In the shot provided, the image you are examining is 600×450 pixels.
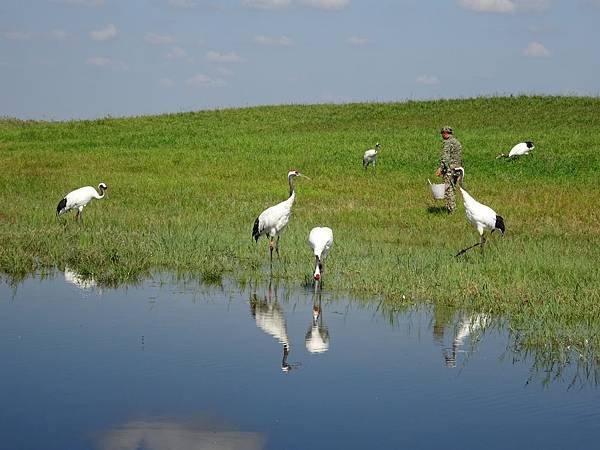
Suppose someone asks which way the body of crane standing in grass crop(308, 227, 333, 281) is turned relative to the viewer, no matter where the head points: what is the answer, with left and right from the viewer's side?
facing the viewer

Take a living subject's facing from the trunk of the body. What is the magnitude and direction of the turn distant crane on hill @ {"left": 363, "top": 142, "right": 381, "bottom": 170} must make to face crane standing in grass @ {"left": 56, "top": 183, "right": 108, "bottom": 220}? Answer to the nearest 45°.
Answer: approximately 135° to its right

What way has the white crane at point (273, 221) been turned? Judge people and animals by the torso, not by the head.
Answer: to the viewer's right

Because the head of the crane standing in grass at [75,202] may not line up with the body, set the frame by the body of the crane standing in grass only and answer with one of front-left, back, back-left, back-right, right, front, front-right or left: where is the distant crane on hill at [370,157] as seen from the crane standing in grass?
front-left

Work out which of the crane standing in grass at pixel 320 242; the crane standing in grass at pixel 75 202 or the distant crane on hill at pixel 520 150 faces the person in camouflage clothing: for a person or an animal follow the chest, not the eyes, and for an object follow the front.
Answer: the crane standing in grass at pixel 75 202

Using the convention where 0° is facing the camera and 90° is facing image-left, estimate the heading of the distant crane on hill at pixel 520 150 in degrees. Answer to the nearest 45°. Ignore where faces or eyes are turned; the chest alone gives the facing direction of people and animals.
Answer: approximately 90°

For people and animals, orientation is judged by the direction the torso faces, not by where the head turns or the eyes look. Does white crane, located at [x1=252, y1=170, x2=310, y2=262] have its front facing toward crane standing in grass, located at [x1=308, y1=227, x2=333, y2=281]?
no

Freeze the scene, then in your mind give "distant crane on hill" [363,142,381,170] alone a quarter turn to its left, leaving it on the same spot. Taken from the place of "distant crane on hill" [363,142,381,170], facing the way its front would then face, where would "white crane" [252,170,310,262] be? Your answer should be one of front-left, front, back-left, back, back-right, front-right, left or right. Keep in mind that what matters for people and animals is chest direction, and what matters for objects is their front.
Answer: back

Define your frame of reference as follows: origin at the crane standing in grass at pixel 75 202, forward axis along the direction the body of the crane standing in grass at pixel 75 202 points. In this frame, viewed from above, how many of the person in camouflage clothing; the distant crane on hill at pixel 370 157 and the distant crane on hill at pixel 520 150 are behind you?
0

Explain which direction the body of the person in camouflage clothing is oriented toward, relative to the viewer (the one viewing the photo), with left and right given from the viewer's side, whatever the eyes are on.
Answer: facing to the left of the viewer

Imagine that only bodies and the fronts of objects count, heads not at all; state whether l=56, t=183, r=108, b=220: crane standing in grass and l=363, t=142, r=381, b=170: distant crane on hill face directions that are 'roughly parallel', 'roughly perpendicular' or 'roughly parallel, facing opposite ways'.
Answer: roughly parallel

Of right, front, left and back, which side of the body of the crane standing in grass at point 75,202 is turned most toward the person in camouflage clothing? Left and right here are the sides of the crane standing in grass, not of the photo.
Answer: front

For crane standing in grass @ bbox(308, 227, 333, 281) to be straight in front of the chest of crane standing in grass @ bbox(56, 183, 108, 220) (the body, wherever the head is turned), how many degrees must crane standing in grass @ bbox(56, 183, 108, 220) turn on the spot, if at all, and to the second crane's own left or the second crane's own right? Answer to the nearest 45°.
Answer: approximately 45° to the second crane's own right

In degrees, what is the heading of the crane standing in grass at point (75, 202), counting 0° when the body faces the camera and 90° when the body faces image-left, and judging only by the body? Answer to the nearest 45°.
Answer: approximately 270°

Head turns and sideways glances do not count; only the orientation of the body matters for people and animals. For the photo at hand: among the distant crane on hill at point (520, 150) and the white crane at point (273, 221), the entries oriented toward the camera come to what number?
0

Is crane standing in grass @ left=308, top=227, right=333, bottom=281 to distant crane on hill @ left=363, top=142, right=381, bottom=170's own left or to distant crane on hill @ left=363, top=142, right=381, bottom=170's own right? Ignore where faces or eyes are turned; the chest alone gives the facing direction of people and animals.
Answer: on its right

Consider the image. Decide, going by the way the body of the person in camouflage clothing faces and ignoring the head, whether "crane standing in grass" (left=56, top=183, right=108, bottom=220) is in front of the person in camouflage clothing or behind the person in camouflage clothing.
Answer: in front

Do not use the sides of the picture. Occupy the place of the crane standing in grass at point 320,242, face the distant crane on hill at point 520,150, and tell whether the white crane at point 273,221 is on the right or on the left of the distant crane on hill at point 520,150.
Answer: left

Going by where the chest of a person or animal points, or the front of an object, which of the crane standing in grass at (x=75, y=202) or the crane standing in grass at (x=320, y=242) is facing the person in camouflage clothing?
the crane standing in grass at (x=75, y=202)
